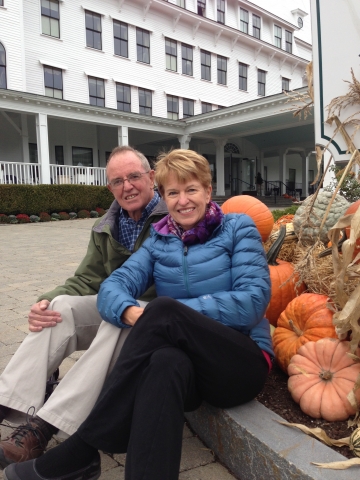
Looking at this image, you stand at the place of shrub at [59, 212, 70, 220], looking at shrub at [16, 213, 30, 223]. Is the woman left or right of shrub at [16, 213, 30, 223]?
left

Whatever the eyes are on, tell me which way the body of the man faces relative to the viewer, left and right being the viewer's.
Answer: facing the viewer and to the left of the viewer

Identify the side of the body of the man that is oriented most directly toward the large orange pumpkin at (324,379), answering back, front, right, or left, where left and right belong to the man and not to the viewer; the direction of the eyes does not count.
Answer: left

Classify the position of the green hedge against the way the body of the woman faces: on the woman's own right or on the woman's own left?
on the woman's own right

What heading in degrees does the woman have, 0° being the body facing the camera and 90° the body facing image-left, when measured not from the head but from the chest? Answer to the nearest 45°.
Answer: approximately 45°

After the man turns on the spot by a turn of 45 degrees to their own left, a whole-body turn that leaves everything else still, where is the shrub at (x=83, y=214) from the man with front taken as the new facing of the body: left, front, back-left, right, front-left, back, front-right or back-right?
back

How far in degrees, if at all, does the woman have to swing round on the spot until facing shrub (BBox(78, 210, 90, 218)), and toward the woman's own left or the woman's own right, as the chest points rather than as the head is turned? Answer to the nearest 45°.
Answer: approximately 135° to the woman's own right

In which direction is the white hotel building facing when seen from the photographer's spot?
facing the viewer and to the right of the viewer

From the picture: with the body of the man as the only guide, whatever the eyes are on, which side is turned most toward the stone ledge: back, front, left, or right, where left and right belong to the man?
left

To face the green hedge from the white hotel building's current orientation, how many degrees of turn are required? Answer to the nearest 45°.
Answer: approximately 90° to its right

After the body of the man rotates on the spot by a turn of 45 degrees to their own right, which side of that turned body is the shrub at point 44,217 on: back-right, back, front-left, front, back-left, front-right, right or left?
right
